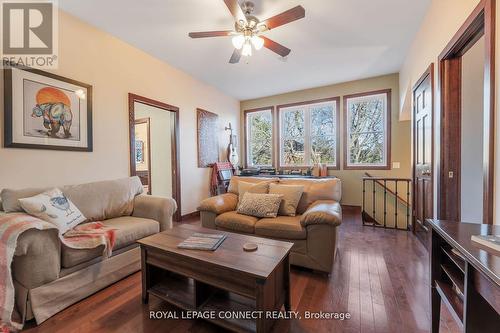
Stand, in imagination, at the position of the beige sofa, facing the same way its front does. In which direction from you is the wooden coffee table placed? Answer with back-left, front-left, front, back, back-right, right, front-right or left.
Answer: front

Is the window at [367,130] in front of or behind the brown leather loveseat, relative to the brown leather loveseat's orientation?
behind

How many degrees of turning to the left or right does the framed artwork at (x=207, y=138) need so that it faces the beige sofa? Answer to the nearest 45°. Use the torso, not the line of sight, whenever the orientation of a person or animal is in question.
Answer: approximately 45° to its right

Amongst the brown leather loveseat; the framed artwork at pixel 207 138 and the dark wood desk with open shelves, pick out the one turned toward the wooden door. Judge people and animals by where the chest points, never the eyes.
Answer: the framed artwork

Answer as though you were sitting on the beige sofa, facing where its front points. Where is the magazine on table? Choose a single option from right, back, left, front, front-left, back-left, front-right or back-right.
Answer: front

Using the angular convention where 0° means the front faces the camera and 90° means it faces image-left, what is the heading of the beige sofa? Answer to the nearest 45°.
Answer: approximately 315°

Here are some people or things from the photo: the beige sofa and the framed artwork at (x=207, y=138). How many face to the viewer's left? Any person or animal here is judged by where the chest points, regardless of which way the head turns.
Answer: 0

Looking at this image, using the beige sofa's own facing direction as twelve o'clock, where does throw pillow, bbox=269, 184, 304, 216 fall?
The throw pillow is roughly at 11 o'clock from the beige sofa.

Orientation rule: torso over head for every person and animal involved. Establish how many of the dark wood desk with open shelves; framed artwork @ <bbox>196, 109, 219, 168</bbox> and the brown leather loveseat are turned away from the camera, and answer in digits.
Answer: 0

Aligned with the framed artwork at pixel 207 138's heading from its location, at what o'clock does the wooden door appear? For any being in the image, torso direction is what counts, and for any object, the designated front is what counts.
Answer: The wooden door is roughly at 12 o'clock from the framed artwork.

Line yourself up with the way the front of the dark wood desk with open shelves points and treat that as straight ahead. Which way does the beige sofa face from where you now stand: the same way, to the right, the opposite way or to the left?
the opposite way

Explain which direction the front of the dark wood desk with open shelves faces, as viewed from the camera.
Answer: facing the viewer and to the left of the viewer

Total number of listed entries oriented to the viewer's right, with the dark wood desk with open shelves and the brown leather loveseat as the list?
0

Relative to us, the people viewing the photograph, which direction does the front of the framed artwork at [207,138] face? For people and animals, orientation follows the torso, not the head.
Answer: facing the viewer and to the right of the viewer

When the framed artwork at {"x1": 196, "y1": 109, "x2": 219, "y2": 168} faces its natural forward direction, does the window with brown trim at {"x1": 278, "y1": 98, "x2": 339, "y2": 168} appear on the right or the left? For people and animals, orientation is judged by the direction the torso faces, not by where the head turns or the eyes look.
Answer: on its left
